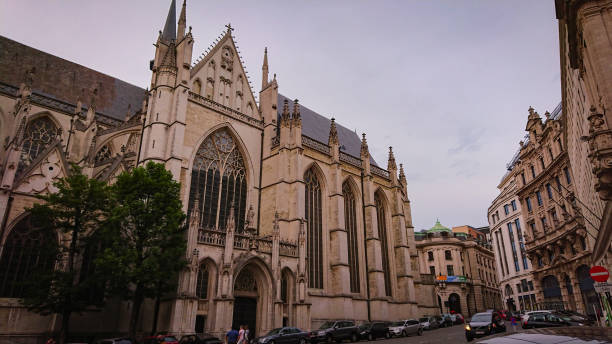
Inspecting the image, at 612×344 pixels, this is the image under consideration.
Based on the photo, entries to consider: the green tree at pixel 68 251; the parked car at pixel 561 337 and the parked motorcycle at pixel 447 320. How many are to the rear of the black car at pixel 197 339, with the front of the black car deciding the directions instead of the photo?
1

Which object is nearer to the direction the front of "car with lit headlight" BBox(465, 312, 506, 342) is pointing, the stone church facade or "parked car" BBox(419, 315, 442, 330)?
the stone church facade

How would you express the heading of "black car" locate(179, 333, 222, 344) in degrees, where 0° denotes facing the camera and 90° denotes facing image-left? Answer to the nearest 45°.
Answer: approximately 45°

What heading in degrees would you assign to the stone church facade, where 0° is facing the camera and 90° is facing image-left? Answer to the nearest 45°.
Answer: approximately 315°

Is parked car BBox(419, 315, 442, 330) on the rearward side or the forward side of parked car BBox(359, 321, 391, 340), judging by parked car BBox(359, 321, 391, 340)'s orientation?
on the rearward side

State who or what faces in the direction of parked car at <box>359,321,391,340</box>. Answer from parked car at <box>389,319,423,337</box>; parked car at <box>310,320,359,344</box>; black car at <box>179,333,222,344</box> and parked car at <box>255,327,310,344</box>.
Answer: parked car at <box>389,319,423,337</box>

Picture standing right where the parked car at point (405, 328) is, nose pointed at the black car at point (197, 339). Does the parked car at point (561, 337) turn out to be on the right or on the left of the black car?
left

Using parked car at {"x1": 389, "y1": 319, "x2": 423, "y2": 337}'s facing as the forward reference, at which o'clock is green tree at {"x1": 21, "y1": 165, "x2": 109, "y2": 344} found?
The green tree is roughly at 12 o'clock from the parked car.

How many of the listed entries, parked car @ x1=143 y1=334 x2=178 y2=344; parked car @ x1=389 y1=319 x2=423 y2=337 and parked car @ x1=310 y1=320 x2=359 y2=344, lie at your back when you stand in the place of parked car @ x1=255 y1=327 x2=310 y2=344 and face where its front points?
2

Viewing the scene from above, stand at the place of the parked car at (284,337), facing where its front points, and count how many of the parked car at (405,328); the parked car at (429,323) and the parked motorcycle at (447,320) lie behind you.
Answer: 3
